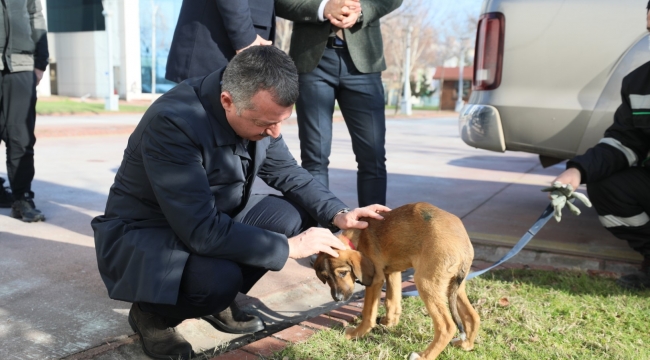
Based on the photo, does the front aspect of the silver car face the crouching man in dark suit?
no

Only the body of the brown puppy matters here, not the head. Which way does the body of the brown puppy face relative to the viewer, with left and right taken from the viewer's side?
facing away from the viewer and to the left of the viewer

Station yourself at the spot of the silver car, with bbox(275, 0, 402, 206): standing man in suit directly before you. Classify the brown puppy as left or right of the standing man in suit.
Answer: left

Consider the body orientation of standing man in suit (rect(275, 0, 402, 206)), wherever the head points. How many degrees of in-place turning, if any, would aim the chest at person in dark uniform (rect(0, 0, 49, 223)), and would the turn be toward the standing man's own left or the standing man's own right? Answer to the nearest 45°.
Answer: approximately 90° to the standing man's own right

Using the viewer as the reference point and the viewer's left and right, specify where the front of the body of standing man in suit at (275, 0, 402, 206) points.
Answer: facing the viewer

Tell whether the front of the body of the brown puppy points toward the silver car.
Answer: no

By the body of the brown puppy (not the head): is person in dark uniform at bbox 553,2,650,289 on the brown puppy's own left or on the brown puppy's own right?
on the brown puppy's own right

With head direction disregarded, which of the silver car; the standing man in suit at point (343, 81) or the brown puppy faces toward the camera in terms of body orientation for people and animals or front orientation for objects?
the standing man in suit

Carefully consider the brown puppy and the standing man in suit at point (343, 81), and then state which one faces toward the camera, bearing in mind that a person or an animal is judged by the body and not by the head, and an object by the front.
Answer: the standing man in suit

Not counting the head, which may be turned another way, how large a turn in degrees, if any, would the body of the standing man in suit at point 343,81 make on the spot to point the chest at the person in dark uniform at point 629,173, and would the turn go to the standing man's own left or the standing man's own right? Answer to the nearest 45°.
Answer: approximately 90° to the standing man's own left

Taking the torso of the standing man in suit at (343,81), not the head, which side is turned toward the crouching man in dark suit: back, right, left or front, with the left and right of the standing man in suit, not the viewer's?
front
